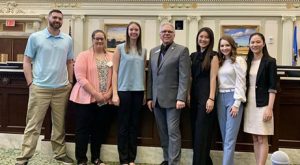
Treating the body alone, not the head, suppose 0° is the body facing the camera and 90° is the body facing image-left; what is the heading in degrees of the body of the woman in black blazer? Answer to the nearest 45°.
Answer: approximately 45°

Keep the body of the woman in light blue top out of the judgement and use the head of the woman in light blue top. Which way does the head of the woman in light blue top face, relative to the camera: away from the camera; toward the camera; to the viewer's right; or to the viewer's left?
toward the camera

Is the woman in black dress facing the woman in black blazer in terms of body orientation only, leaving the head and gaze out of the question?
no

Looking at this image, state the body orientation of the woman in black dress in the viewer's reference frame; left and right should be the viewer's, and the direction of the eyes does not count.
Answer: facing the viewer and to the left of the viewer

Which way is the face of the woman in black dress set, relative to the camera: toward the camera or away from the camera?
toward the camera

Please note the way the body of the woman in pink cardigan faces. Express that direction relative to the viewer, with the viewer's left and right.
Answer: facing the viewer and to the right of the viewer

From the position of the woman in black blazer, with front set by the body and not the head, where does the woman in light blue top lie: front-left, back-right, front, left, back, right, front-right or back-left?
front-right

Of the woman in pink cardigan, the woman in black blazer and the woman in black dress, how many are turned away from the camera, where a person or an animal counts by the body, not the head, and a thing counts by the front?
0

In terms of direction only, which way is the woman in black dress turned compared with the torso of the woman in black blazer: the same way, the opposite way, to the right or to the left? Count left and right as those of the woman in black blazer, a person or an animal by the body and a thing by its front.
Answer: the same way

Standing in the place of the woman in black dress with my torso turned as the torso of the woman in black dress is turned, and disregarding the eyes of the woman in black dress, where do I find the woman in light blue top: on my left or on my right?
on my right

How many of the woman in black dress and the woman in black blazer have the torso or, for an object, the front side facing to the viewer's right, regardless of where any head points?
0
